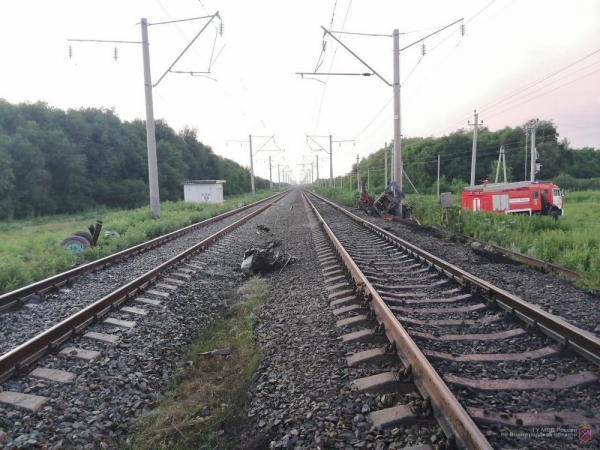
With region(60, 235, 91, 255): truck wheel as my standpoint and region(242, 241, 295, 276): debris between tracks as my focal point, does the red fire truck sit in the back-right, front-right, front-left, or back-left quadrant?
front-left

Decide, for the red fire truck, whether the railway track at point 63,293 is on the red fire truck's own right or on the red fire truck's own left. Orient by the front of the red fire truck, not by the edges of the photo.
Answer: on the red fire truck's own right

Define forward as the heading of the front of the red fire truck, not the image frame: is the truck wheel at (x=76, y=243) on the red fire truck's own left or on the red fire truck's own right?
on the red fire truck's own right

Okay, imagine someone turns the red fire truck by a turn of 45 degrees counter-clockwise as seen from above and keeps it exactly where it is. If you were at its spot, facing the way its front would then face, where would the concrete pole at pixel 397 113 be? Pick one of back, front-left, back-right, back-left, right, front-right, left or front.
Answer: back

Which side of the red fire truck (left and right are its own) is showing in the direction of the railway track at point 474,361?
right

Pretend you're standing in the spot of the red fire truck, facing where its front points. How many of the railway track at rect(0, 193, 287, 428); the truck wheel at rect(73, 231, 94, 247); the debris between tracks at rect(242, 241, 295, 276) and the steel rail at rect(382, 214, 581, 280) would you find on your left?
0

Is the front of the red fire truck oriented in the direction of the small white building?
no

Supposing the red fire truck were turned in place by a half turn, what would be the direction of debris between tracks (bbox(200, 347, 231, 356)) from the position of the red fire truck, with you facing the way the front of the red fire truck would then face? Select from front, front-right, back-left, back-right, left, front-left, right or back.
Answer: left

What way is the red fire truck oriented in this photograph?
to the viewer's right

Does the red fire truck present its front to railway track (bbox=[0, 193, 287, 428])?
no

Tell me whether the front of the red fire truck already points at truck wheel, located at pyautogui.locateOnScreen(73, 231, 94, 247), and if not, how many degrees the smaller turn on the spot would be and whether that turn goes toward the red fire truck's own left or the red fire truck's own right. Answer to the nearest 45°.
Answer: approximately 135° to the red fire truck's own right

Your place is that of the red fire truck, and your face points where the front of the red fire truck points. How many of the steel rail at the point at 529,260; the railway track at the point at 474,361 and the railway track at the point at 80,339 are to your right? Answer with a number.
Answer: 3

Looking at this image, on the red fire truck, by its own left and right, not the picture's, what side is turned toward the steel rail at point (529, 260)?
right

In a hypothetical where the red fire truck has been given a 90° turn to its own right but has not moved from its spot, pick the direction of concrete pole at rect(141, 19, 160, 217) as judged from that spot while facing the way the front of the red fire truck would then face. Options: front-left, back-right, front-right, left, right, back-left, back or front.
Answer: front-right

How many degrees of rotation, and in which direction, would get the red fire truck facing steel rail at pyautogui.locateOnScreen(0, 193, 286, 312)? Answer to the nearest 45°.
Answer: approximately 90° to its right

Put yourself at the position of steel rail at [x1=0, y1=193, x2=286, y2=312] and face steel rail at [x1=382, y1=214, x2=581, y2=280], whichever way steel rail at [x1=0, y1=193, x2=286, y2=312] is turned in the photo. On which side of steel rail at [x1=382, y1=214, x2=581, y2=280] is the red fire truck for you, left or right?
left
